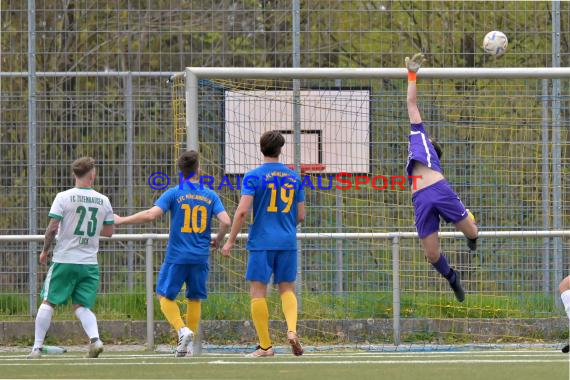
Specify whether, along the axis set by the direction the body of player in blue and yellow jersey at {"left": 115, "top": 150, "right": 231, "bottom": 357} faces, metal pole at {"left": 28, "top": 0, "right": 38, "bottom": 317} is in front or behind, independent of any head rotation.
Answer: in front

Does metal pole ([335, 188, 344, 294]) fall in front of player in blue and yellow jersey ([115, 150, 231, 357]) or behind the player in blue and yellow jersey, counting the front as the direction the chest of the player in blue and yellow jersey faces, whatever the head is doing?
in front

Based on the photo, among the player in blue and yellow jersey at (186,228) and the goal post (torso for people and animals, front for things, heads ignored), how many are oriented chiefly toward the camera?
1

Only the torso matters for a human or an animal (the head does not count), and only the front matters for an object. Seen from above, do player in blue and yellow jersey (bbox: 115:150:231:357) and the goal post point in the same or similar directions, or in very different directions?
very different directions

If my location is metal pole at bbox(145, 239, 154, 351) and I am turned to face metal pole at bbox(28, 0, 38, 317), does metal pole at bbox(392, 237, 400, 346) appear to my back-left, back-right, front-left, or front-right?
back-right

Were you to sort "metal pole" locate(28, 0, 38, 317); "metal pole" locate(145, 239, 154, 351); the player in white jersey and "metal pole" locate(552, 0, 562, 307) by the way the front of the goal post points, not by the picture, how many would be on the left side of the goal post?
1

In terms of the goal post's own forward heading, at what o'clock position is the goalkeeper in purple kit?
The goalkeeper in purple kit is roughly at 12 o'clock from the goal post.

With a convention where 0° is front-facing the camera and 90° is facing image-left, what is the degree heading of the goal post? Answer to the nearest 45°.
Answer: approximately 0°

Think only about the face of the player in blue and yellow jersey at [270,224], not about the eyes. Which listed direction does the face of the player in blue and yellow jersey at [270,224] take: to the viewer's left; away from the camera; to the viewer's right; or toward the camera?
away from the camera

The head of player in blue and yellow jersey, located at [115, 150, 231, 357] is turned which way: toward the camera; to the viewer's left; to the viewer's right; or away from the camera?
away from the camera

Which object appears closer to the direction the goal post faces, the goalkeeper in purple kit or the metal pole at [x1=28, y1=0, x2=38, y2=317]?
the goalkeeper in purple kit

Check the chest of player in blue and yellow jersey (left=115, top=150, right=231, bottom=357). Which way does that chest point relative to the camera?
away from the camera
